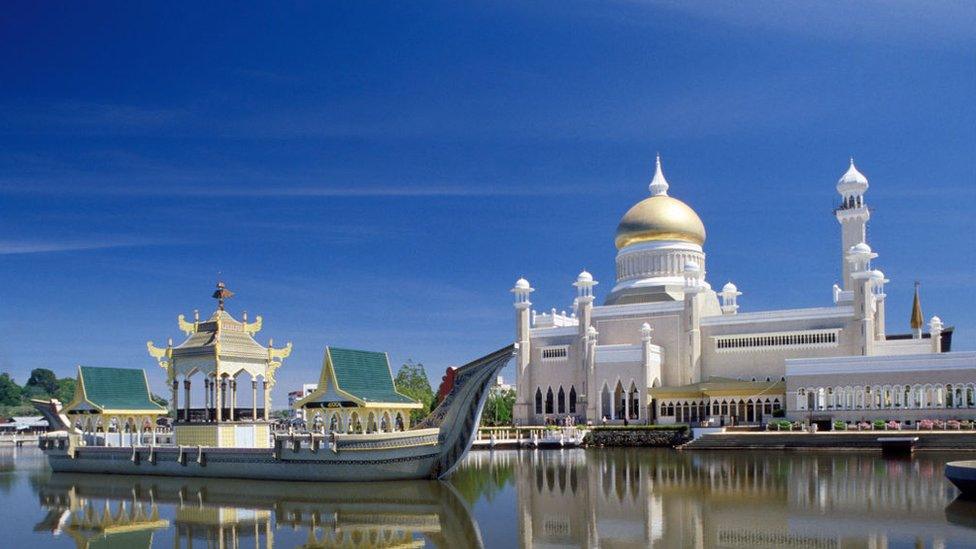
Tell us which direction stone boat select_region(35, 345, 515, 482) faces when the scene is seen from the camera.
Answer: facing to the right of the viewer

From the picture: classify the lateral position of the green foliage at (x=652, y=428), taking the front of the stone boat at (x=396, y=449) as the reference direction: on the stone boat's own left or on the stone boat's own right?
on the stone boat's own left

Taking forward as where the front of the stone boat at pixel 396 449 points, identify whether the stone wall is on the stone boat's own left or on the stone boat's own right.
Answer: on the stone boat's own left
